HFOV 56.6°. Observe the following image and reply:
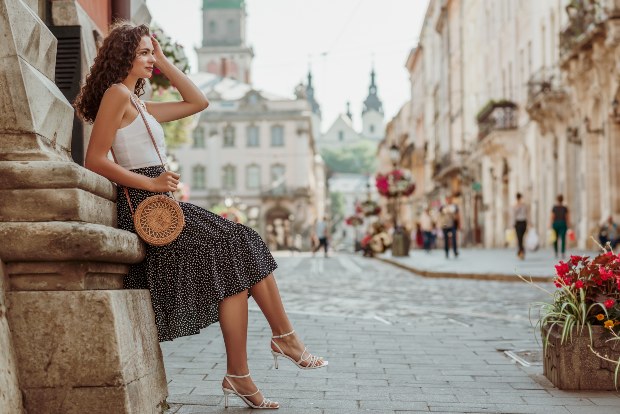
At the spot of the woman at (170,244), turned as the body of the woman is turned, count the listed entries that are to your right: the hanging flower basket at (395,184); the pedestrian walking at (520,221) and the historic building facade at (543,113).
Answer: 0

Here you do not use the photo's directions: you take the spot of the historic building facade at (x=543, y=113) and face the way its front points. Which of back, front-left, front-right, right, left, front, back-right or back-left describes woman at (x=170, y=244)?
left

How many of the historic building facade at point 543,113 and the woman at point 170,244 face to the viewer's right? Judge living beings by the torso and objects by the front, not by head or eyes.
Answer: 1

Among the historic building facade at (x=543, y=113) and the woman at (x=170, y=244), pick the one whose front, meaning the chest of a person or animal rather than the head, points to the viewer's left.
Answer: the historic building facade

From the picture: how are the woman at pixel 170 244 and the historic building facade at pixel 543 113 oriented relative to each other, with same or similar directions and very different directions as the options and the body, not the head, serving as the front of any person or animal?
very different directions

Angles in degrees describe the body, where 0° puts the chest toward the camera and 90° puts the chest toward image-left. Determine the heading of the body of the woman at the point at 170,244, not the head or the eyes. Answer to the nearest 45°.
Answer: approximately 270°

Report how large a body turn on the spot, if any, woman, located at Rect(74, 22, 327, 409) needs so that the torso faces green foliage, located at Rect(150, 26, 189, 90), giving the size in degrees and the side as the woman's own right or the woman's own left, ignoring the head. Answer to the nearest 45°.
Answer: approximately 90° to the woman's own left

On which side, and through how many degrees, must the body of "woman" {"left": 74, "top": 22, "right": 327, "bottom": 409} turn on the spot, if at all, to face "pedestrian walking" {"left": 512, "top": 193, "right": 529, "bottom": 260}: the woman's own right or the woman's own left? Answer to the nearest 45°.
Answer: approximately 45° to the woman's own left

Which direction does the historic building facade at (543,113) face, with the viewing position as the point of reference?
facing to the left of the viewer

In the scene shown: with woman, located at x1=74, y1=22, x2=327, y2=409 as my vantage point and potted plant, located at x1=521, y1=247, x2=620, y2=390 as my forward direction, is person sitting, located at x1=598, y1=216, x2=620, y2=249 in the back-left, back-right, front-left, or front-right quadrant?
front-left

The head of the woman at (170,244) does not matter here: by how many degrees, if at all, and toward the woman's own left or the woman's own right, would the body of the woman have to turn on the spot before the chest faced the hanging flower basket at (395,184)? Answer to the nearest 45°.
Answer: approximately 90° to the woman's own left
